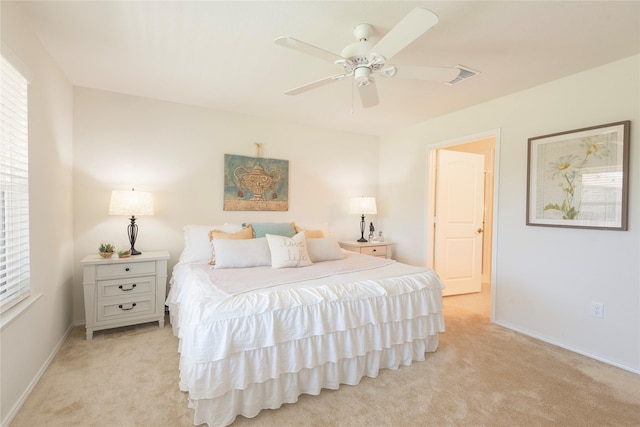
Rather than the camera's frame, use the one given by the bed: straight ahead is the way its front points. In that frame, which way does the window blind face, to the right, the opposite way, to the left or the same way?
to the left

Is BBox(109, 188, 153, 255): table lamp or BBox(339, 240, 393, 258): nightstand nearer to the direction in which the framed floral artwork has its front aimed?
the table lamp

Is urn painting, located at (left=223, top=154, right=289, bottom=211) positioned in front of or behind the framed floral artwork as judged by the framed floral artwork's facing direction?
in front

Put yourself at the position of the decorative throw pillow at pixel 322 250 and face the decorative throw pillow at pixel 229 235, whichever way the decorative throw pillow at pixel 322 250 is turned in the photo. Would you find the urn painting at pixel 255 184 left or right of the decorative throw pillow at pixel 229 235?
right

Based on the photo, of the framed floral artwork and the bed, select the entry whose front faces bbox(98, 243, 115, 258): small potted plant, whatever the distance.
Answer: the framed floral artwork

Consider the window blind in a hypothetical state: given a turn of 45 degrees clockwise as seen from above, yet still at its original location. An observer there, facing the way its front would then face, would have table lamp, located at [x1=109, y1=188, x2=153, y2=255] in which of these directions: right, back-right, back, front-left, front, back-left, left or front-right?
left

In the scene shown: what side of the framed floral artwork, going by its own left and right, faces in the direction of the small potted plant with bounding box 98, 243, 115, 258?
front

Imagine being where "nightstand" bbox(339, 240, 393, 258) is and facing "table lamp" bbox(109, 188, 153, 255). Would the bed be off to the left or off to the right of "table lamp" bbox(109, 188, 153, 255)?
left

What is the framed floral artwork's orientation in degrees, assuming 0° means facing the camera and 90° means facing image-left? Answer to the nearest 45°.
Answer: approximately 45°

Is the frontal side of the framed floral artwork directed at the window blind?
yes

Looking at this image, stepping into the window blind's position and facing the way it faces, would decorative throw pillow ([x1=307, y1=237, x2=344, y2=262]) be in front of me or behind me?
in front

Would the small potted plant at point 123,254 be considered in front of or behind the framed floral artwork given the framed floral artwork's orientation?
in front

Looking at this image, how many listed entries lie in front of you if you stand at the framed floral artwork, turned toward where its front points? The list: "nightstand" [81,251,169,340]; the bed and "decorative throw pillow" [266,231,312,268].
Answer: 3

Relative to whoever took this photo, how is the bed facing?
facing the viewer and to the right of the viewer

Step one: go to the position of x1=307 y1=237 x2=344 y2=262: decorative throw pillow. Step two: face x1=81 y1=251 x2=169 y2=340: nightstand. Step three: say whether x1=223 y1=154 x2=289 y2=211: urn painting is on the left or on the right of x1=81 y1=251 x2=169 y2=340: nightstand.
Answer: right

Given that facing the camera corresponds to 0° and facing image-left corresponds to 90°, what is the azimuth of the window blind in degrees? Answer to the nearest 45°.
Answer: approximately 270°
